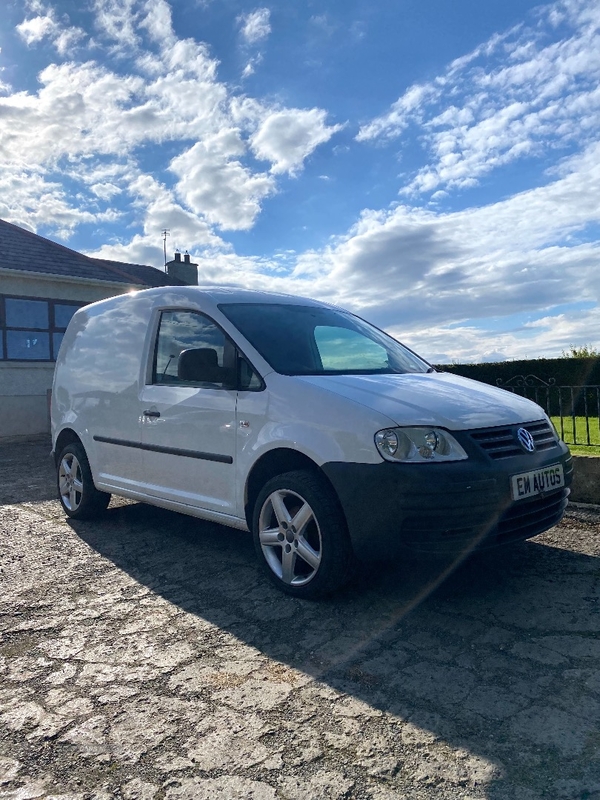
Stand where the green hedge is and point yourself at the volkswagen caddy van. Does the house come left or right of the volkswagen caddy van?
right

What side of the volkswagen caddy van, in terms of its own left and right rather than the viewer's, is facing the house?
back

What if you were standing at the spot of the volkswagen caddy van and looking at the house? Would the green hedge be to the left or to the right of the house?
right

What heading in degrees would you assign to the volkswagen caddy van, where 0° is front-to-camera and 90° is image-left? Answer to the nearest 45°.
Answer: approximately 315°

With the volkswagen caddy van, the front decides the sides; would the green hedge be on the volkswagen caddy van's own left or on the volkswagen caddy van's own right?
on the volkswagen caddy van's own left
